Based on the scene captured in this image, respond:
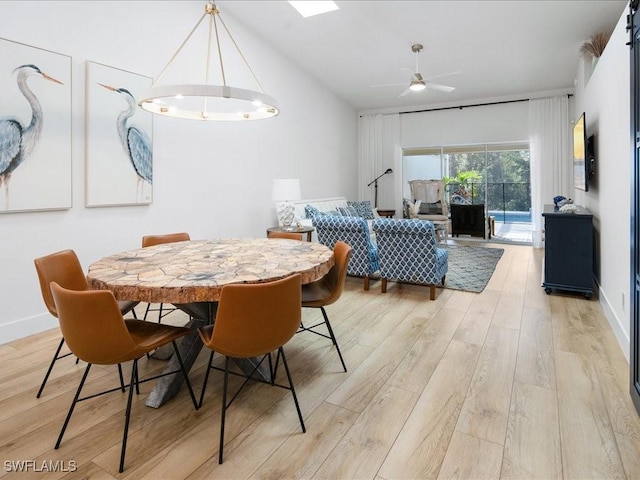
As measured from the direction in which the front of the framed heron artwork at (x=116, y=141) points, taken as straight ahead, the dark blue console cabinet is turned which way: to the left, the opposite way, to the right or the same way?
the opposite way

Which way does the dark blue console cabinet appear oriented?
to the viewer's left

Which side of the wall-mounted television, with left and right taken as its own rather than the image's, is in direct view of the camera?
left

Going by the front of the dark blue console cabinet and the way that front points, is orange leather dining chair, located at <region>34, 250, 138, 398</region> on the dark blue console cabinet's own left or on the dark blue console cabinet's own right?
on the dark blue console cabinet's own left

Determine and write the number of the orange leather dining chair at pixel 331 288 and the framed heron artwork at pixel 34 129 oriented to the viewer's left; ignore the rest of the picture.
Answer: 1

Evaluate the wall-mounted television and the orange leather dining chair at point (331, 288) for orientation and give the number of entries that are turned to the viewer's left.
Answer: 2

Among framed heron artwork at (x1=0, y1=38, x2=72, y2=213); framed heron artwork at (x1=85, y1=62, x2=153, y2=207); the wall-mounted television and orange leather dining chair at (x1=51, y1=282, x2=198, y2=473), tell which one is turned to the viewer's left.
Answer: the wall-mounted television

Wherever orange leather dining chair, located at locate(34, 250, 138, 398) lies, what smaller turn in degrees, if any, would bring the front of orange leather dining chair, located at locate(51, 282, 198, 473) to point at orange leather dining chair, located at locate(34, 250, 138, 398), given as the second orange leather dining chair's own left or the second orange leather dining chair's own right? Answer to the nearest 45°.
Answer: approximately 45° to the second orange leather dining chair's own left
